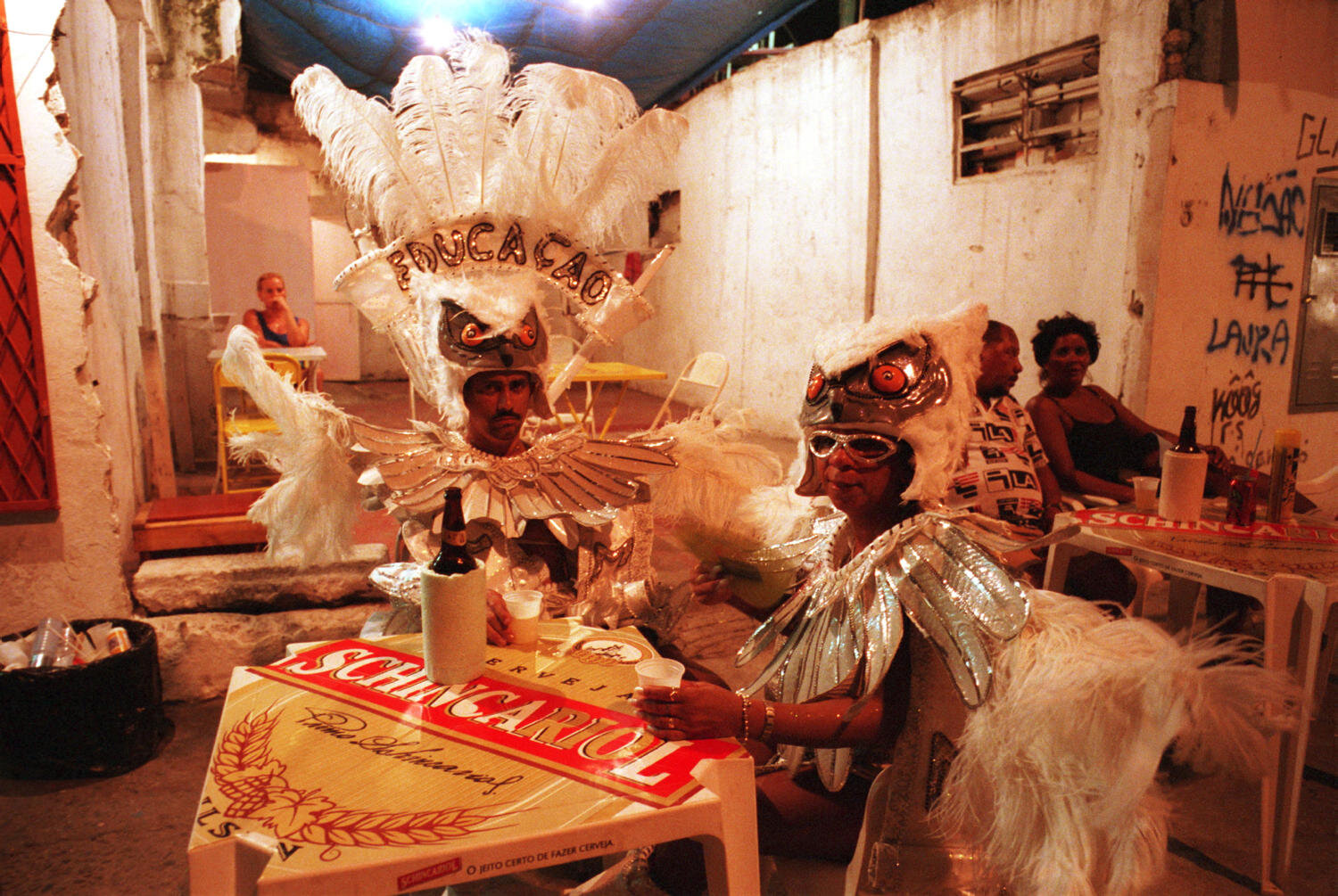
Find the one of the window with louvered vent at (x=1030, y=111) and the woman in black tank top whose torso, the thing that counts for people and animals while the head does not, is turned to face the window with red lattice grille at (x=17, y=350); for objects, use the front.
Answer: the window with louvered vent at (x=1030, y=111)

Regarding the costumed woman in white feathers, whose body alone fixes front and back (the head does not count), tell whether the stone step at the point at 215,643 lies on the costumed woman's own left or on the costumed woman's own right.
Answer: on the costumed woman's own right

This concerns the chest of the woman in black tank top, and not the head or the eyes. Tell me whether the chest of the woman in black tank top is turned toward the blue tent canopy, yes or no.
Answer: no

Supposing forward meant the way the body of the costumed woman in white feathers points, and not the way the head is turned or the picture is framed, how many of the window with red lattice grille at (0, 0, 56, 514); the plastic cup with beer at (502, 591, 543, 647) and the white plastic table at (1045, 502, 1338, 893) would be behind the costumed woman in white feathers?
1

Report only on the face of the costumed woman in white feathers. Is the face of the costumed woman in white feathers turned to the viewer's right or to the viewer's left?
to the viewer's left

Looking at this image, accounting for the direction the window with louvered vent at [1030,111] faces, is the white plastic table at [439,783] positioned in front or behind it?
in front

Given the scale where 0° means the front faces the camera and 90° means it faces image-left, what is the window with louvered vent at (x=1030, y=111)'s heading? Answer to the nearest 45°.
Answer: approximately 45°

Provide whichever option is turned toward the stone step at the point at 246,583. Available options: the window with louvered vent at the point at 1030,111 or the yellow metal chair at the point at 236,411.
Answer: the window with louvered vent

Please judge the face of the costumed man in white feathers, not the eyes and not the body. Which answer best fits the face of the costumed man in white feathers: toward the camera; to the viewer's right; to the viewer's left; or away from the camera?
toward the camera

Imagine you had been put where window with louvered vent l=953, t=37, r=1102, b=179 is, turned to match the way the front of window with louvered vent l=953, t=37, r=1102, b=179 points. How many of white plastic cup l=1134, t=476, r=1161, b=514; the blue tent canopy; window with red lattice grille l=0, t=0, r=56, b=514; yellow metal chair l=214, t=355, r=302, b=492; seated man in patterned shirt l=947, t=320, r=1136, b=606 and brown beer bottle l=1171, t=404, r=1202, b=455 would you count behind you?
0

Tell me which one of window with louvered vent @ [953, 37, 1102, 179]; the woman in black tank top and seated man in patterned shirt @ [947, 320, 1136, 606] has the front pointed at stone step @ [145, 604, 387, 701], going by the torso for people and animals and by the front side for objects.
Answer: the window with louvered vent
